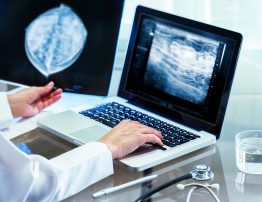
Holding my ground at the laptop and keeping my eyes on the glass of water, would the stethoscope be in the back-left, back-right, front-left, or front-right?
front-right

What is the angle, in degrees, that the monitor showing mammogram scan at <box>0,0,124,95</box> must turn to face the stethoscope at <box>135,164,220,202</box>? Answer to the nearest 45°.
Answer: approximately 45° to its left

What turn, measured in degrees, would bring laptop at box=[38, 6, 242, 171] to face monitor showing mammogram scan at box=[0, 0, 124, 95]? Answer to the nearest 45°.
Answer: approximately 90° to its right

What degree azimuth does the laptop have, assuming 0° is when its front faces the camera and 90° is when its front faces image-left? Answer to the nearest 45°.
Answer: approximately 45°

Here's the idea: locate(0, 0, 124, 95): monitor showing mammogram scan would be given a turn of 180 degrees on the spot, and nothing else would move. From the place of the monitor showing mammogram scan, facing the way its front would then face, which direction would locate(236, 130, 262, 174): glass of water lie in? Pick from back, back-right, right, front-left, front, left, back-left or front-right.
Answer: back-right

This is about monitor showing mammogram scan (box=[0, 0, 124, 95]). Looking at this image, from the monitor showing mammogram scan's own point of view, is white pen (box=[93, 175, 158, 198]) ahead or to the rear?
ahead

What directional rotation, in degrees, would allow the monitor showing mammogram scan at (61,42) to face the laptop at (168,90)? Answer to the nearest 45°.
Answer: approximately 45° to its left

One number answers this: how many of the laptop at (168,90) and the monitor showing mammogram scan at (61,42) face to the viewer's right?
0

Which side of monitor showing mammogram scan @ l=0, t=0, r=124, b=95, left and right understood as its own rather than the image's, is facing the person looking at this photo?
front
